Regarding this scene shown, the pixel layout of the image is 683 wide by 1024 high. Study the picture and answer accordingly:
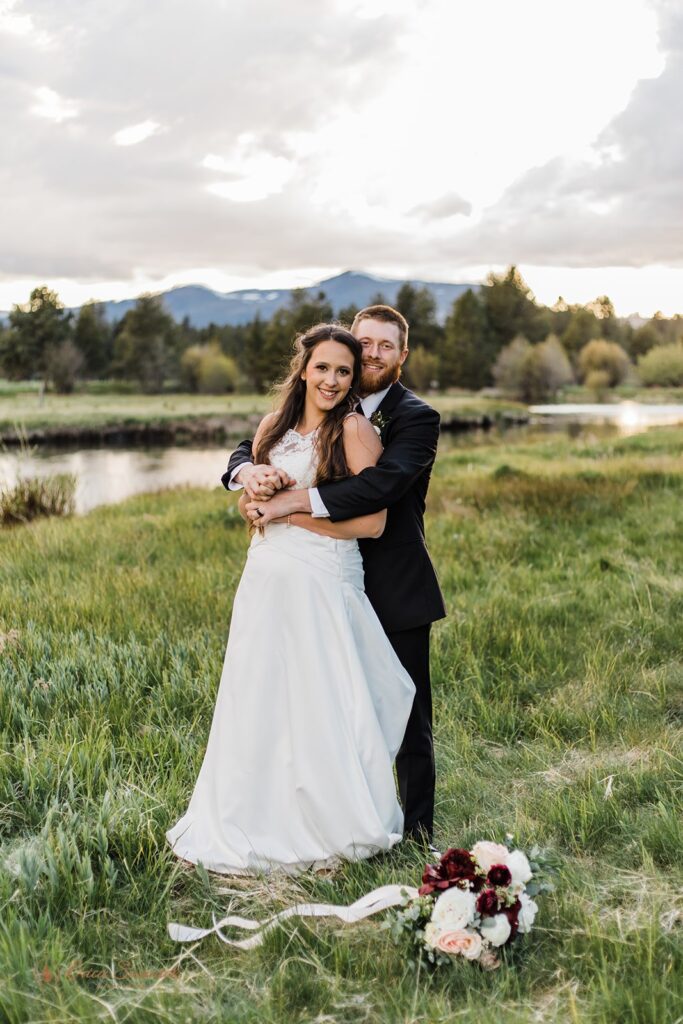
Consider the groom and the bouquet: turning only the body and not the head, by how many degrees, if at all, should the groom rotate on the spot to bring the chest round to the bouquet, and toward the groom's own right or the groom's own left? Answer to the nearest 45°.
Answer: approximately 45° to the groom's own left

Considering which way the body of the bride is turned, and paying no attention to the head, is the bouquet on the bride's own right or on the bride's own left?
on the bride's own left

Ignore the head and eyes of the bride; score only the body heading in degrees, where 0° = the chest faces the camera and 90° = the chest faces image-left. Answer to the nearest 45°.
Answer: approximately 45°

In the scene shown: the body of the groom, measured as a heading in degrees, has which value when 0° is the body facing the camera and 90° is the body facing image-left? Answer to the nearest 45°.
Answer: approximately 45°
